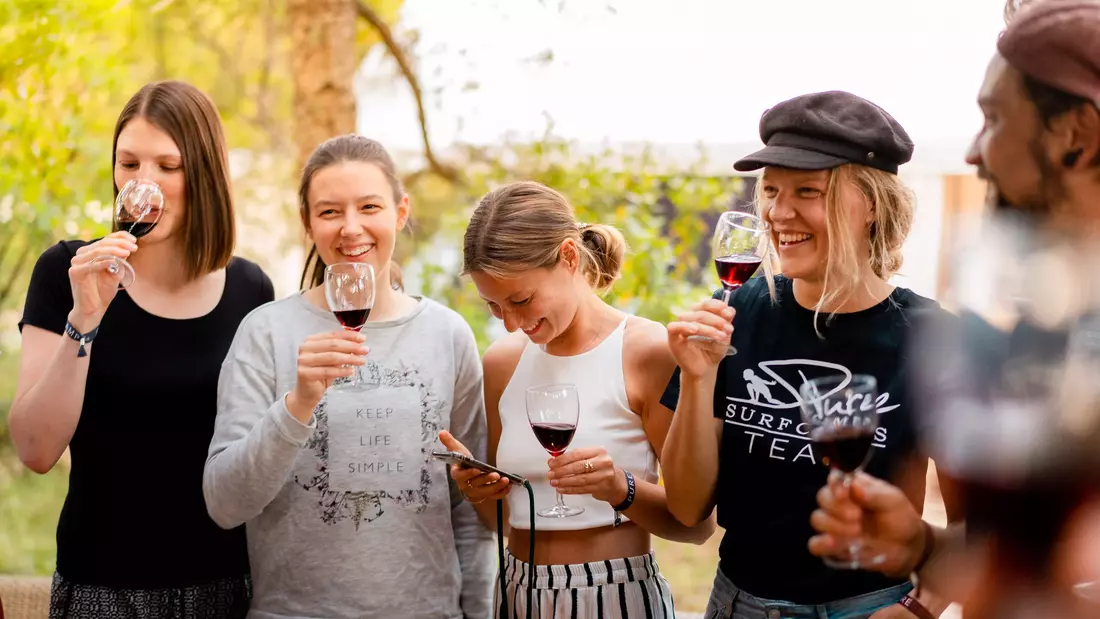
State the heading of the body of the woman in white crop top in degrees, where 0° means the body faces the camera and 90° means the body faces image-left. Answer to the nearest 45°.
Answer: approximately 45°

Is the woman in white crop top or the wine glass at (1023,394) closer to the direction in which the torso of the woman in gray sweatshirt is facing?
the wine glass

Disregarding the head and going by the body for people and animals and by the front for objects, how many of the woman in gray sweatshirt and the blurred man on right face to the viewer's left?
1

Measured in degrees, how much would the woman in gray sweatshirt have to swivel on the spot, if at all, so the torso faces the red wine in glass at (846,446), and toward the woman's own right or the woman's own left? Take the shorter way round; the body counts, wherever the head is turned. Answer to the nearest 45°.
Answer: approximately 45° to the woman's own left

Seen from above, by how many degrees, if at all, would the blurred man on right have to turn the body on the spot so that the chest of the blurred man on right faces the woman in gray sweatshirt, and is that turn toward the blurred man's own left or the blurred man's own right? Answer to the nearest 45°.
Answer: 0° — they already face them

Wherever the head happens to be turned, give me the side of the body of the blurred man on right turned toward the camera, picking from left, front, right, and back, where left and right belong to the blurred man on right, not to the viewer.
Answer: left

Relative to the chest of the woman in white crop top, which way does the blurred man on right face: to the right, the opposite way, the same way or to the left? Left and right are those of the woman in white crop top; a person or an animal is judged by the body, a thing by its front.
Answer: to the right

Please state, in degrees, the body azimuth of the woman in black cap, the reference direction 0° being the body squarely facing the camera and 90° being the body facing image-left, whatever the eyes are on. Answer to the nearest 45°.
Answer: approximately 45°

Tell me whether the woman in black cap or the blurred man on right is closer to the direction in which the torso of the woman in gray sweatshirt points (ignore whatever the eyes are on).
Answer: the blurred man on right

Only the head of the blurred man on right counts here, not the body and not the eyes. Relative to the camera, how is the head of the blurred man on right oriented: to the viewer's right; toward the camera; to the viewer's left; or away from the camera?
to the viewer's left

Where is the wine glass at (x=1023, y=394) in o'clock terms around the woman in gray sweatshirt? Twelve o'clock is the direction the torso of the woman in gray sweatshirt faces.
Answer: The wine glass is roughly at 11 o'clock from the woman in gray sweatshirt.

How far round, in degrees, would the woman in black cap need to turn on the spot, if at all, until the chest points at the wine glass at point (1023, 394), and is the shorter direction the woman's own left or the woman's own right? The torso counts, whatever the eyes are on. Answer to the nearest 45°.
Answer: approximately 45° to the woman's own left

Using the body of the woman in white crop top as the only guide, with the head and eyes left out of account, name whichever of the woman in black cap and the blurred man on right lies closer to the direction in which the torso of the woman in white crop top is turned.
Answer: the blurred man on right
